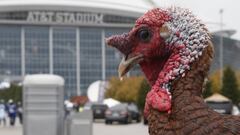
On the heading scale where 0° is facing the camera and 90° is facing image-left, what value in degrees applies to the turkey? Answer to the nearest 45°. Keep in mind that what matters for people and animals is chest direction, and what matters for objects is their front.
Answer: approximately 90°

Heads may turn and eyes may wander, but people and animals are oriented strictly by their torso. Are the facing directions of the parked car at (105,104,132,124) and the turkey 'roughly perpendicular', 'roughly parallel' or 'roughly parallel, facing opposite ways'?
roughly perpendicular

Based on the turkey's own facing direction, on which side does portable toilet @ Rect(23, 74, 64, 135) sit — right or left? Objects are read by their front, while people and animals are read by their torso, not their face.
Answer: on its right

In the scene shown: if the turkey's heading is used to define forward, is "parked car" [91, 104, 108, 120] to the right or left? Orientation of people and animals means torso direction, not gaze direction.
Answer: on its right

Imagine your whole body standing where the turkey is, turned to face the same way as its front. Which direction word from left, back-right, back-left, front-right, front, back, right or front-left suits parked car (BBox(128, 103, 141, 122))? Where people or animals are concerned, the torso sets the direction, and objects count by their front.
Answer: right

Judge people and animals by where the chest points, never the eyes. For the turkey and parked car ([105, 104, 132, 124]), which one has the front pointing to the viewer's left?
the turkey

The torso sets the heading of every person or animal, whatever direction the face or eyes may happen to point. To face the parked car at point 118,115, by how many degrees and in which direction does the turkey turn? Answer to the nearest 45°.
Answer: approximately 90° to its right
